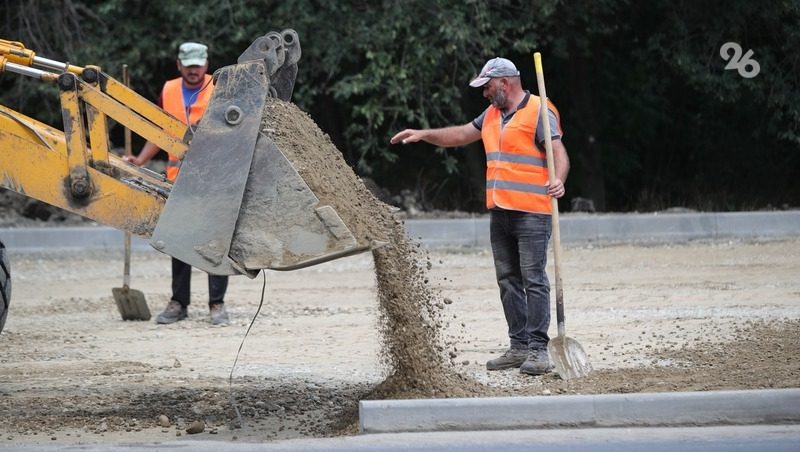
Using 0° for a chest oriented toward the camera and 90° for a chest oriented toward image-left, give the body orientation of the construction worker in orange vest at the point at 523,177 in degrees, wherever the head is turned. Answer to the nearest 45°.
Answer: approximately 45°

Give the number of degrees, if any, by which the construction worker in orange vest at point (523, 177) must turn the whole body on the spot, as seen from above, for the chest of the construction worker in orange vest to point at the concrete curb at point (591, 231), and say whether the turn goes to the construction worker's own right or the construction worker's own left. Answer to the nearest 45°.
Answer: approximately 135° to the construction worker's own right

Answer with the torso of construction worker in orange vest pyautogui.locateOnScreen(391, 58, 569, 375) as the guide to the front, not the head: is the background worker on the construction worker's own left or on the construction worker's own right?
on the construction worker's own right

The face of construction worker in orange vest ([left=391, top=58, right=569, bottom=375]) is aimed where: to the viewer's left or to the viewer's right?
to the viewer's left

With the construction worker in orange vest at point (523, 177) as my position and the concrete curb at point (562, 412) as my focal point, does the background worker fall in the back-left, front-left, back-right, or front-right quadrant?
back-right

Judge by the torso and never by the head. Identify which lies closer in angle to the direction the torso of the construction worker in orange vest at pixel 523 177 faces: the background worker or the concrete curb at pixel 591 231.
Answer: the background worker
